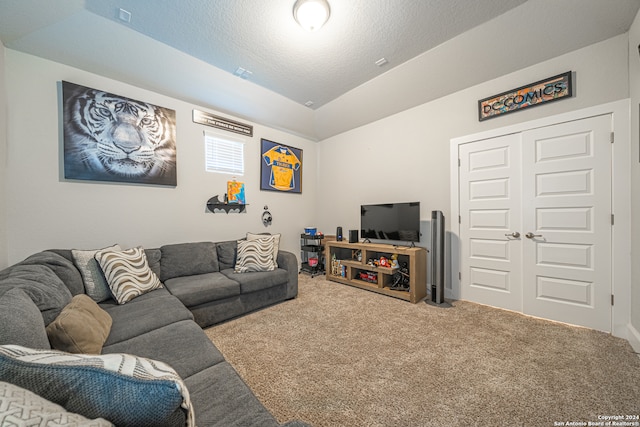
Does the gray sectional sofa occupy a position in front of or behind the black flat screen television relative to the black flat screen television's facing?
in front

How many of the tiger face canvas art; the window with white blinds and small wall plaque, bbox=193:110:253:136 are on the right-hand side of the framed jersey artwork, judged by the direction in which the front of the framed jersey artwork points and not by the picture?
3

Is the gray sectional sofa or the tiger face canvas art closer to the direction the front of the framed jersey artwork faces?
the gray sectional sofa

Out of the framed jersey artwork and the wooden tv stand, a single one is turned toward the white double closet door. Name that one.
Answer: the framed jersey artwork

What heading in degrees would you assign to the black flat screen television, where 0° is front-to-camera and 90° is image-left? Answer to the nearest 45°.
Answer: approximately 45°

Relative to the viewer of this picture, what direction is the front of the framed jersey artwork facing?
facing the viewer and to the right of the viewer

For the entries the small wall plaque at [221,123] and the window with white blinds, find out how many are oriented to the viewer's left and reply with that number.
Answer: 0

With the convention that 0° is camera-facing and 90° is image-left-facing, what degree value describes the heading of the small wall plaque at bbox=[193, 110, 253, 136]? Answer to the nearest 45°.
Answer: approximately 315°

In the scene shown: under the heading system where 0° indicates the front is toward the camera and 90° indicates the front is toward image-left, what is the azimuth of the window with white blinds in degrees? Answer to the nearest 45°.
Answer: approximately 315°

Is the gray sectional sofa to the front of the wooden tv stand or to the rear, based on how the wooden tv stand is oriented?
to the front

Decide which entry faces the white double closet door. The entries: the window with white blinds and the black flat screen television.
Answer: the window with white blinds
